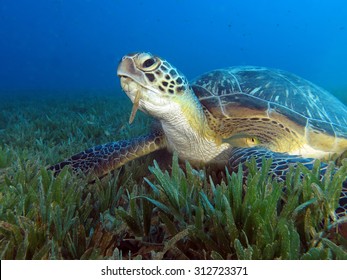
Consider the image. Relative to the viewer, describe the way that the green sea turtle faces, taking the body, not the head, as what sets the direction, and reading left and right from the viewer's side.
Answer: facing the viewer and to the left of the viewer
